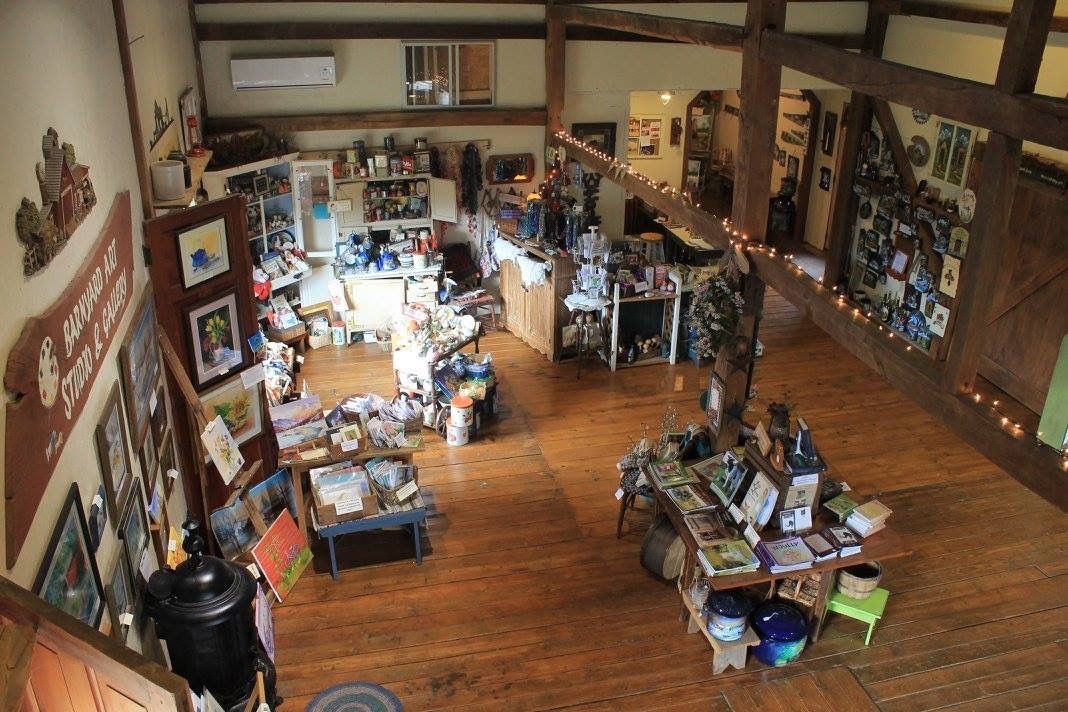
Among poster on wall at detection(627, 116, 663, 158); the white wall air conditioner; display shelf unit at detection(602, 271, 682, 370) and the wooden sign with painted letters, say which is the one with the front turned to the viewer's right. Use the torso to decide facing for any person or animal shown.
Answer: the wooden sign with painted letters

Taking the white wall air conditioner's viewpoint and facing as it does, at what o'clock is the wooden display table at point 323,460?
The wooden display table is roughly at 12 o'clock from the white wall air conditioner.

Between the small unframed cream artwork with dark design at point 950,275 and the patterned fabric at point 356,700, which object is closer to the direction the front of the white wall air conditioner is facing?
the patterned fabric

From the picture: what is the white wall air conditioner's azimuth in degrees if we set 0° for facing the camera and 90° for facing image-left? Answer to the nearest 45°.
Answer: approximately 0°

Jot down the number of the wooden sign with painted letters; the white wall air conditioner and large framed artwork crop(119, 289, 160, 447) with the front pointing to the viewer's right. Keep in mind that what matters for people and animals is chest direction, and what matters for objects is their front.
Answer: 2

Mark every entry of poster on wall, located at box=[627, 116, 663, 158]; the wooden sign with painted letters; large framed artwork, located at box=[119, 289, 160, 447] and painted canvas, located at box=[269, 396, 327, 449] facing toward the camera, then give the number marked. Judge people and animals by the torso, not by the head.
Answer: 2

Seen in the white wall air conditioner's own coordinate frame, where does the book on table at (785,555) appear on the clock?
The book on table is roughly at 11 o'clock from the white wall air conditioner.

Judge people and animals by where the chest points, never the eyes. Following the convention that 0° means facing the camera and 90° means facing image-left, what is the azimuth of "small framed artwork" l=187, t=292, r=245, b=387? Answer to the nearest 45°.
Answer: approximately 315°

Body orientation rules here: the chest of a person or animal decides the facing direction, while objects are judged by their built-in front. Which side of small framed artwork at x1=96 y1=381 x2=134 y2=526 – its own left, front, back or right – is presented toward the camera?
right

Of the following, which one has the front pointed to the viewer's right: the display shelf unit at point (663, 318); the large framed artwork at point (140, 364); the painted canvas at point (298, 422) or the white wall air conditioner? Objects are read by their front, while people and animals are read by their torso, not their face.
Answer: the large framed artwork

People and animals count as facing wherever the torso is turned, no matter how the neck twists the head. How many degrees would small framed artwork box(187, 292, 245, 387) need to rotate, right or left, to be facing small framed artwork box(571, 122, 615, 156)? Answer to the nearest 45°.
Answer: approximately 90° to its left

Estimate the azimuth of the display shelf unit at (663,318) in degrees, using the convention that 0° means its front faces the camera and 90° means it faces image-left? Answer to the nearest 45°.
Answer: approximately 0°
